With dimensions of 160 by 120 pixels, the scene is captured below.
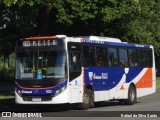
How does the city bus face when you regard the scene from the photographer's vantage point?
facing the viewer and to the left of the viewer
